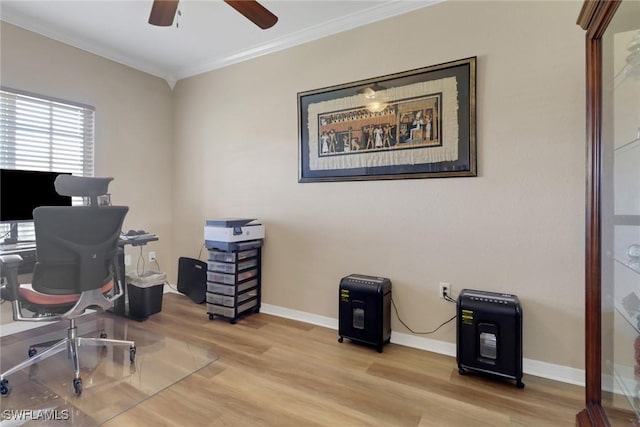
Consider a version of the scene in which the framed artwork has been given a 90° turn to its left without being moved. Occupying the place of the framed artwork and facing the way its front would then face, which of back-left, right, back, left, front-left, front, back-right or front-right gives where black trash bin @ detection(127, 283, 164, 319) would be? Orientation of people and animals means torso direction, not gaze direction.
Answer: back-right

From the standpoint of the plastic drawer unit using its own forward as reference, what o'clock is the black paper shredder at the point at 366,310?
The black paper shredder is roughly at 9 o'clock from the plastic drawer unit.

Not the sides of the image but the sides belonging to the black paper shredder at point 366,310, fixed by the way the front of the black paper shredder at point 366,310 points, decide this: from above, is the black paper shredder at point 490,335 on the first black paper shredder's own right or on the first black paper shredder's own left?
on the first black paper shredder's own left

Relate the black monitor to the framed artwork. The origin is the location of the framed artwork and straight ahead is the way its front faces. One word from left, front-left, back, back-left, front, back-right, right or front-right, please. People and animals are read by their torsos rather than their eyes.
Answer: front-right

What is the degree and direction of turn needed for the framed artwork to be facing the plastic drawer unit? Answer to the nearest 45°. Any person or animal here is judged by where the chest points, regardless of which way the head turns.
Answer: approximately 45° to its right

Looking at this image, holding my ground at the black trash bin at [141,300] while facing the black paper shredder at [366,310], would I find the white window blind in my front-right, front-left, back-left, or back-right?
back-right

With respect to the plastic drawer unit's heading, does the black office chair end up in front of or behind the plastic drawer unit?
in front

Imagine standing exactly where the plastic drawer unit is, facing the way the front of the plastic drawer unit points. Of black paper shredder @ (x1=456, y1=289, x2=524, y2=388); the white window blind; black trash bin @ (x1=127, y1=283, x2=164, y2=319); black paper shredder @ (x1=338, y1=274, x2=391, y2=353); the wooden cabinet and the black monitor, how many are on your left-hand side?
3

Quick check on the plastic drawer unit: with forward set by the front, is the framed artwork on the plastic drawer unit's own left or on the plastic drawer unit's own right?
on the plastic drawer unit's own left

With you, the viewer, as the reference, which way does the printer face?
facing the viewer and to the right of the viewer

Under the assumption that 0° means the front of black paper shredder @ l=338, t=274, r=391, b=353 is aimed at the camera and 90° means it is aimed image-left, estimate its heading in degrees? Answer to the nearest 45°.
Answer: approximately 45°

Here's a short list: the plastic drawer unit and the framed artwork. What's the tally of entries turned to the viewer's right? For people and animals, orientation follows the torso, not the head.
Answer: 0
